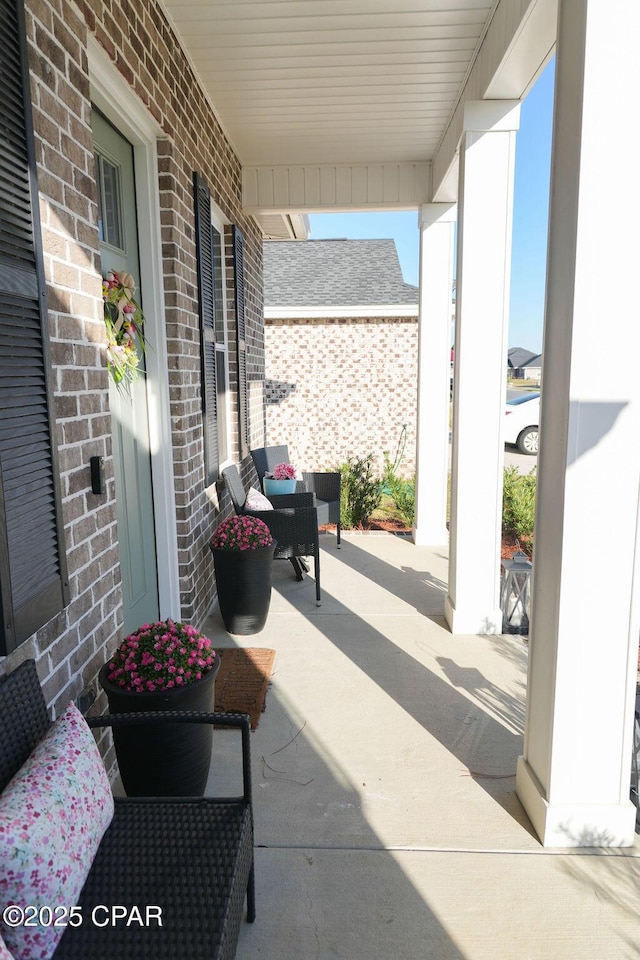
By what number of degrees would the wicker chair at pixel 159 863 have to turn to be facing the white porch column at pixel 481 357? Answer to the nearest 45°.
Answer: approximately 45° to its left

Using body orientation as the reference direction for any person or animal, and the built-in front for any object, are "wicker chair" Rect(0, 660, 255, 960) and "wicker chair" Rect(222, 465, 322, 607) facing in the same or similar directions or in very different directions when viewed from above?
same or similar directions

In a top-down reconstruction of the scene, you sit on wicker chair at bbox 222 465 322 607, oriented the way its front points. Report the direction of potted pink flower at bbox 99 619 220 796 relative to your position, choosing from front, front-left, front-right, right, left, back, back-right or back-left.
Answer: right

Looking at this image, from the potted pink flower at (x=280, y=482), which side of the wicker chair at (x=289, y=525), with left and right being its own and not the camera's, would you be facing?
left

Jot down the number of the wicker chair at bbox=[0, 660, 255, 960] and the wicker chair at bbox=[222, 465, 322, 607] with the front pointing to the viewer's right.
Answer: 2

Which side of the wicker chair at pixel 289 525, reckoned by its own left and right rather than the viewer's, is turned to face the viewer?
right

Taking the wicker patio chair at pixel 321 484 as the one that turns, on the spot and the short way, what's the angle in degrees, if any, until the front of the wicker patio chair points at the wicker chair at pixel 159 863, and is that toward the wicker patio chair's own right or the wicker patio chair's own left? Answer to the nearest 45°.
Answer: approximately 45° to the wicker patio chair's own right

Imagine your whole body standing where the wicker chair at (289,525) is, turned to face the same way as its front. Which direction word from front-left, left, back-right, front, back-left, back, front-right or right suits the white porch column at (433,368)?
front-left

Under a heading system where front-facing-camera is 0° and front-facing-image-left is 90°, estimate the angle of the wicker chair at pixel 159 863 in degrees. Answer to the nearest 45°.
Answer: approximately 270°

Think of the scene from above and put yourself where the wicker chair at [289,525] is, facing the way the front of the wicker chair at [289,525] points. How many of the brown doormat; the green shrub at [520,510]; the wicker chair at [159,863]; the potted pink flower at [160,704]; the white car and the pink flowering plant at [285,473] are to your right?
3

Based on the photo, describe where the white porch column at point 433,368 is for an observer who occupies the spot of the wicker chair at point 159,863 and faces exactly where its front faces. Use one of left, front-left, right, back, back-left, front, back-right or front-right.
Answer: front-left

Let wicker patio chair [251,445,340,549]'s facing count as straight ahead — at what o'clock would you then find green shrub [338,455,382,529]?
The green shrub is roughly at 8 o'clock from the wicker patio chair.

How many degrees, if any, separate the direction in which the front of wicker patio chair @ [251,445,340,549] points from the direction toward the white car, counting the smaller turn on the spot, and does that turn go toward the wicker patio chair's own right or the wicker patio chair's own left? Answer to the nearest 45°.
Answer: approximately 90° to the wicker patio chair's own left

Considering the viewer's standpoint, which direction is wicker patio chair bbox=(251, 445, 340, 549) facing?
facing the viewer and to the right of the viewer

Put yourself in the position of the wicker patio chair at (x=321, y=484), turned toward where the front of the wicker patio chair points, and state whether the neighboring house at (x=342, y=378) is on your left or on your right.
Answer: on your left
